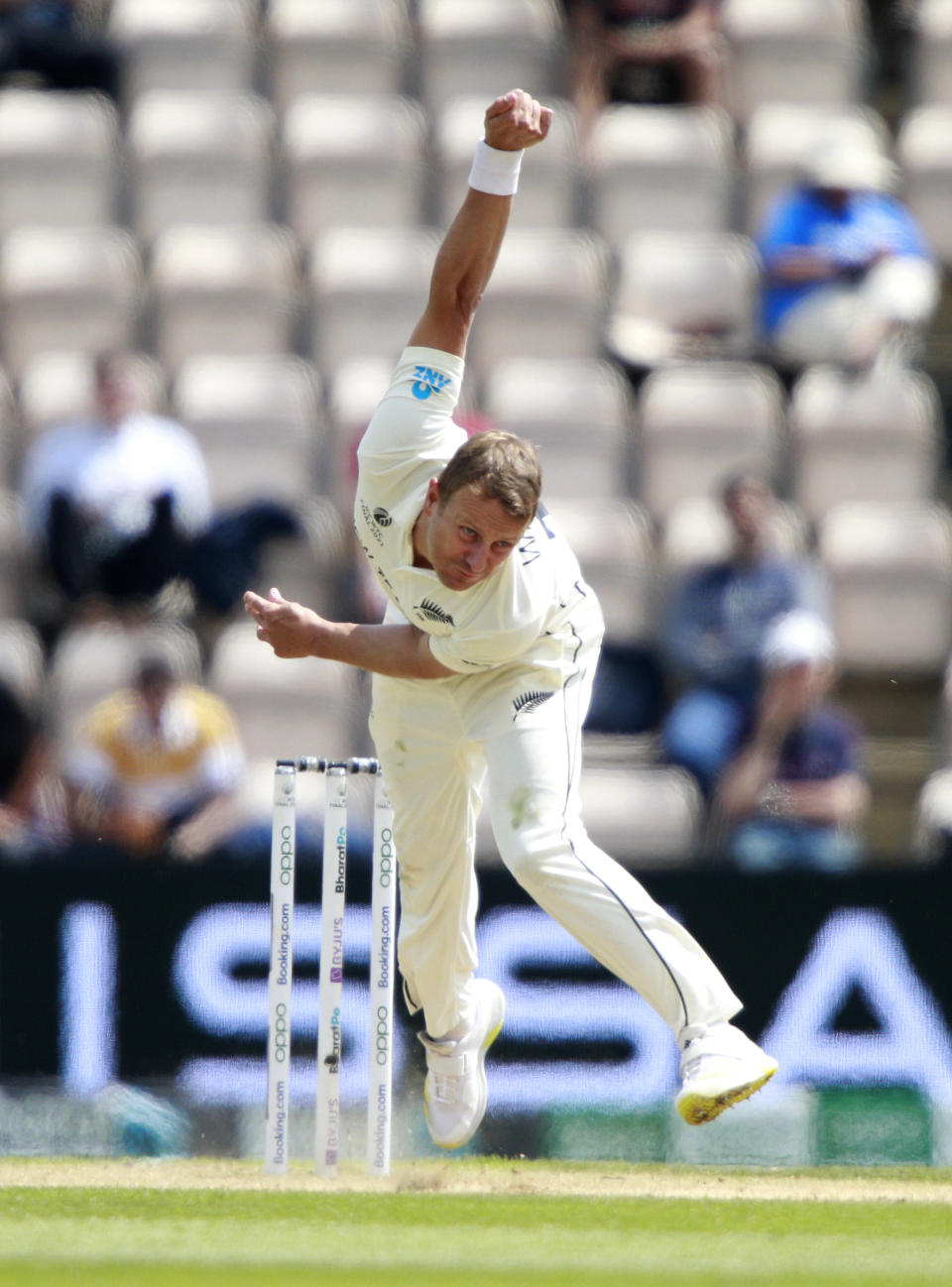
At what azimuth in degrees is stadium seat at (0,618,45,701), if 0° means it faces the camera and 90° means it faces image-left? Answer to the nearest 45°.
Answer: approximately 0°

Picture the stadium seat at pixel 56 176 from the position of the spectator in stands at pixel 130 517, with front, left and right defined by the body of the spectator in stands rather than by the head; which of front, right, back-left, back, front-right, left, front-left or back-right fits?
back

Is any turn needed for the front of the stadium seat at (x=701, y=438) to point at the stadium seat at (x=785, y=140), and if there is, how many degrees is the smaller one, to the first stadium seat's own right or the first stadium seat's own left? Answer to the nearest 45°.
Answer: approximately 180°

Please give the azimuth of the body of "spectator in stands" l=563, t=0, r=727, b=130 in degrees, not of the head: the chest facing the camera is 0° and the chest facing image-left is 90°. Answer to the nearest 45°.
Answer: approximately 0°

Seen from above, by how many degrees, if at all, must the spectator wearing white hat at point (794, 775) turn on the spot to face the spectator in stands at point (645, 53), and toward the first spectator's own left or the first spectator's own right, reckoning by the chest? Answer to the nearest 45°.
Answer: approximately 180°

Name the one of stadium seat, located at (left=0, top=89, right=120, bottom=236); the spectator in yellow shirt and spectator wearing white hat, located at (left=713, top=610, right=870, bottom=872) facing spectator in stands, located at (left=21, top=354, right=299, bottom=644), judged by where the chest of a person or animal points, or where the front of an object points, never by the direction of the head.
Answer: the stadium seat

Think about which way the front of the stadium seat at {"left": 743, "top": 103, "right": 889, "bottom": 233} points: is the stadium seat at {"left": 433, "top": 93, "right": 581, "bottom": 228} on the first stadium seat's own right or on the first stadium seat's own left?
on the first stadium seat's own right
